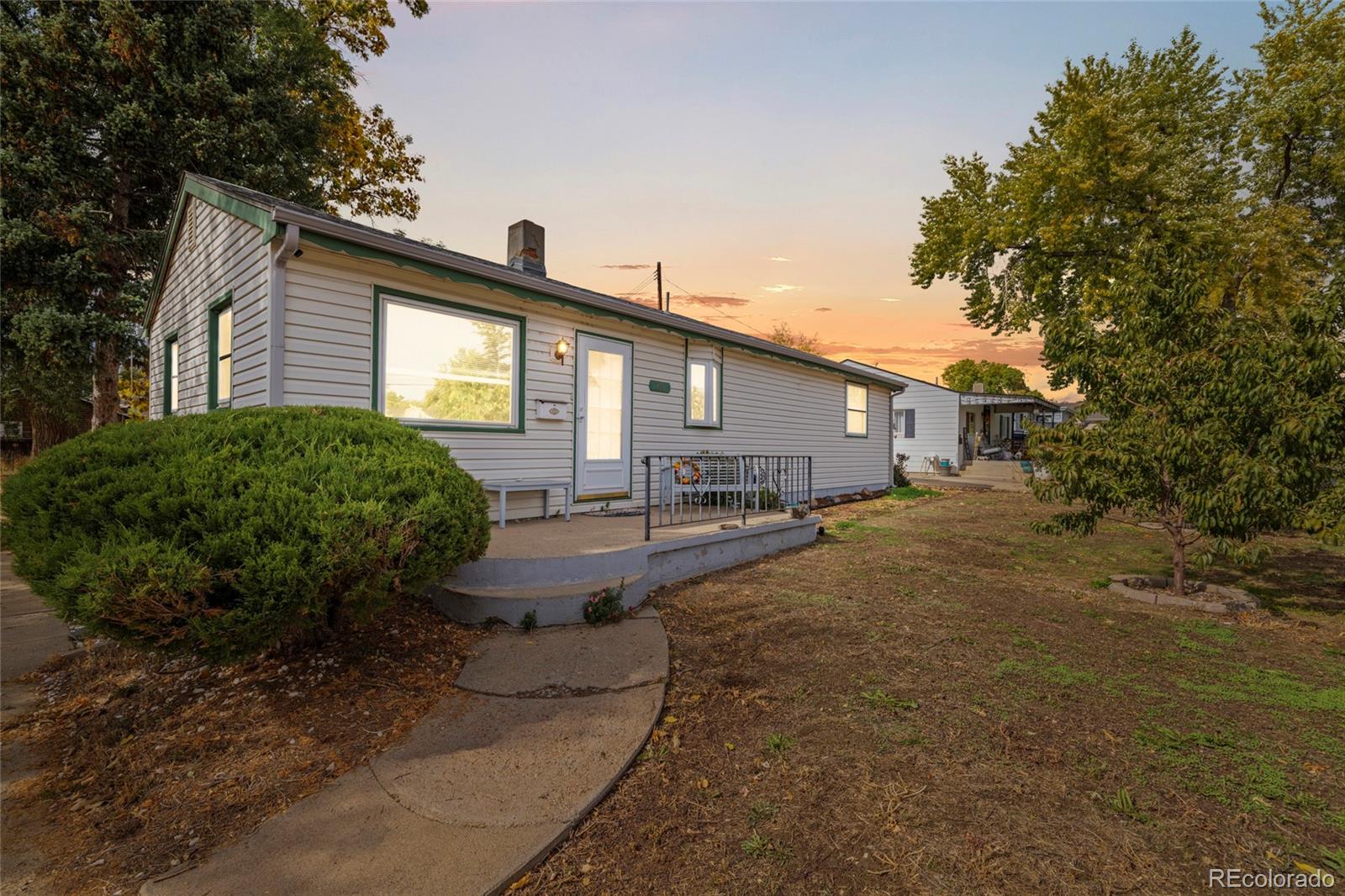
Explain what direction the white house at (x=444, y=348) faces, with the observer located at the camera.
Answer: facing the viewer and to the right of the viewer

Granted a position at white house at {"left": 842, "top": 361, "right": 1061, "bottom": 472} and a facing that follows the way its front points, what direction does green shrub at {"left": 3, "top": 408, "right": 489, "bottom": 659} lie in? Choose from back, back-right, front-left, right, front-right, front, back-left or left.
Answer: front-right

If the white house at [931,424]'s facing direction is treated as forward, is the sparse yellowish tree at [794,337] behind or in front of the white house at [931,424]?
behind

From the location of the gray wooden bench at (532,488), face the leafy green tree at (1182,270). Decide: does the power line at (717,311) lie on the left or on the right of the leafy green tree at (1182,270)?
left

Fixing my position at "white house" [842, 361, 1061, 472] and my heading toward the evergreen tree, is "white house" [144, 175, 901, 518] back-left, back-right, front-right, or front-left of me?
front-left

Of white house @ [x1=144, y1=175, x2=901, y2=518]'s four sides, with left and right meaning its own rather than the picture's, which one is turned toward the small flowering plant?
front

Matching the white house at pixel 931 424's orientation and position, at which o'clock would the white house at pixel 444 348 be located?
the white house at pixel 444 348 is roughly at 2 o'clock from the white house at pixel 931 424.

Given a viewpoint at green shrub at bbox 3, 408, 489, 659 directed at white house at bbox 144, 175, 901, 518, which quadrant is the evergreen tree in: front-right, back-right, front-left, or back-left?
front-left

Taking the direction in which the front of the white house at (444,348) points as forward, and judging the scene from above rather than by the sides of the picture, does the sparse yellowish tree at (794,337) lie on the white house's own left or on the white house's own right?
on the white house's own left

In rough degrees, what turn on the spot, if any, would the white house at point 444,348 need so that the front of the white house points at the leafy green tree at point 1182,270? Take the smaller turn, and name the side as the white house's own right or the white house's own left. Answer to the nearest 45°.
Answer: approximately 45° to the white house's own left

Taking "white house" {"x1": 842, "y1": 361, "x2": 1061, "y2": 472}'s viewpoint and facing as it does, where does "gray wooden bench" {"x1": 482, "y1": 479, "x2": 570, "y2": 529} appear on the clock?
The gray wooden bench is roughly at 2 o'clock from the white house.

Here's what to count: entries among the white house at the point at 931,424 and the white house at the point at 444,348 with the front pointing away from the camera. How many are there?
0

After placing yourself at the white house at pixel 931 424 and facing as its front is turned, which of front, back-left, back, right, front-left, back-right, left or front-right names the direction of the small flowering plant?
front-right
